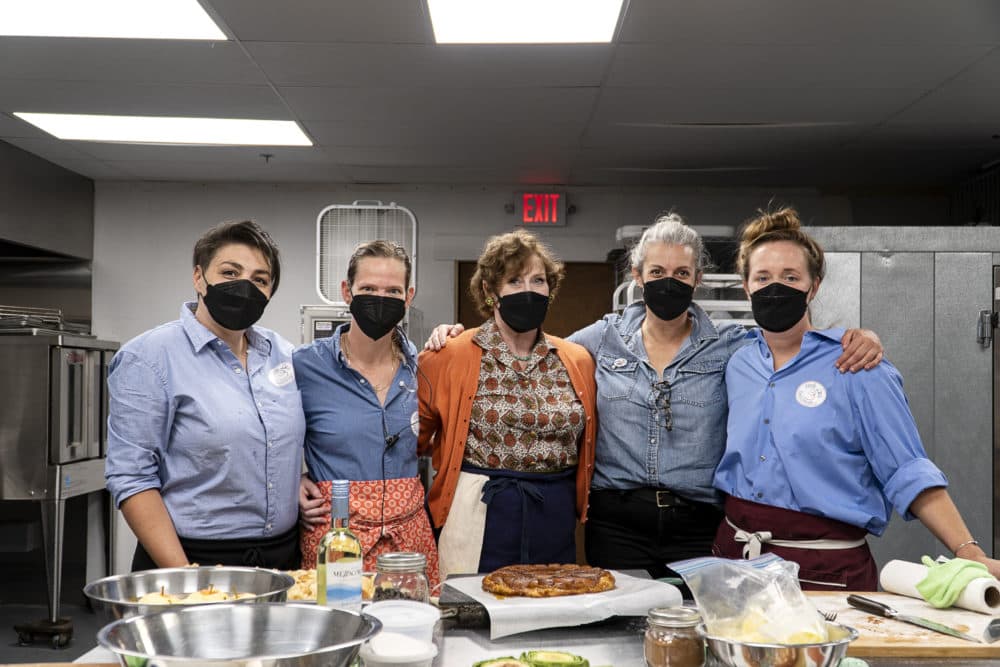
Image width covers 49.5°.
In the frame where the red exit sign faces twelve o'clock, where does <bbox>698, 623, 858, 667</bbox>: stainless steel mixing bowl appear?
The stainless steel mixing bowl is roughly at 12 o'clock from the red exit sign.

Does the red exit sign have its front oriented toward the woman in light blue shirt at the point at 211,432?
yes

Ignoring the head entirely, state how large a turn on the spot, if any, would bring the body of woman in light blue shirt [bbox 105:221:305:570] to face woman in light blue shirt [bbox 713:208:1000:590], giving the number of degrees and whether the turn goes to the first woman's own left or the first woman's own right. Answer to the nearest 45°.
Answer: approximately 45° to the first woman's own left

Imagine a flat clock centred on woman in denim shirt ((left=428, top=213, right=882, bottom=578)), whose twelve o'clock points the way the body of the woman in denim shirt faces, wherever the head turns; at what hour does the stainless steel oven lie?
The stainless steel oven is roughly at 4 o'clock from the woman in denim shirt.

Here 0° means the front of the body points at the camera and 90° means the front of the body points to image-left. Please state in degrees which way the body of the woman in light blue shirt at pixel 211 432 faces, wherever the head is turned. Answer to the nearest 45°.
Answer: approximately 315°

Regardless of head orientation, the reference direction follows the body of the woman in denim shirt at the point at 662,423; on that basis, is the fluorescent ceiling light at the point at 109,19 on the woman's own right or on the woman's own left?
on the woman's own right

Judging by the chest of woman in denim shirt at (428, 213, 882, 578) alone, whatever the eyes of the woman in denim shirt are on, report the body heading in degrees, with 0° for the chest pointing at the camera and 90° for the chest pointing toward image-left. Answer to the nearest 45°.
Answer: approximately 0°

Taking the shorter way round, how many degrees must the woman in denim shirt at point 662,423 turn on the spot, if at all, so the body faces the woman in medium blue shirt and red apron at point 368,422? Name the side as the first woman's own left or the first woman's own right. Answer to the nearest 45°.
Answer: approximately 90° to the first woman's own right
